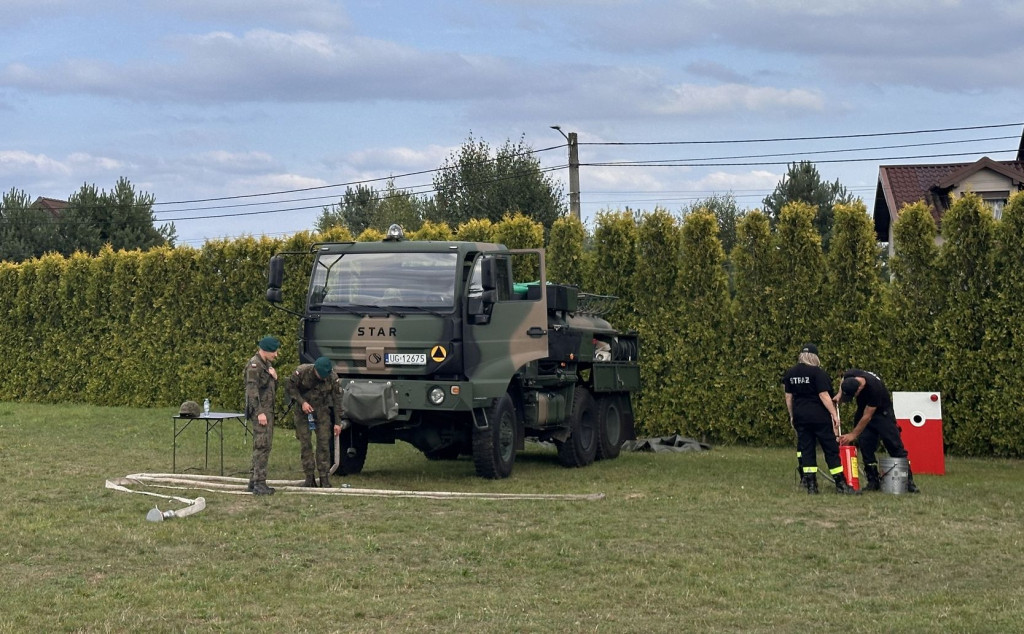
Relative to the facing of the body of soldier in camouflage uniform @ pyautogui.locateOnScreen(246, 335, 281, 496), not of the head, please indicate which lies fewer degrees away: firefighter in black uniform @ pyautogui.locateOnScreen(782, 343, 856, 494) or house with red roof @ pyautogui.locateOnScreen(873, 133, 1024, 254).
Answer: the firefighter in black uniform

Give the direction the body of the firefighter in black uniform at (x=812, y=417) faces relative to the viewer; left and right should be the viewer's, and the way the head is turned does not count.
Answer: facing away from the viewer and to the right of the viewer

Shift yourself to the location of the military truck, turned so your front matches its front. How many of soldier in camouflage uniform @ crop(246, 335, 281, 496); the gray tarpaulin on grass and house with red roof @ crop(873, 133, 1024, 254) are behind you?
2

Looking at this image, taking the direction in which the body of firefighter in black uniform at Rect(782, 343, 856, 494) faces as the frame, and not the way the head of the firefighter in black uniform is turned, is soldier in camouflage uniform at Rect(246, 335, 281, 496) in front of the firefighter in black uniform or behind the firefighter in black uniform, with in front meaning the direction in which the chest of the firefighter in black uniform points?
behind

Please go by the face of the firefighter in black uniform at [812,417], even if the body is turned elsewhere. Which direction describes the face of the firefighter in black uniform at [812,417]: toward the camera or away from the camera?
away from the camera

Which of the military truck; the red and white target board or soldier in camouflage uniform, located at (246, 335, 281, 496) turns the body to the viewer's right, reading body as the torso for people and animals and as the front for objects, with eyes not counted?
the soldier in camouflage uniform

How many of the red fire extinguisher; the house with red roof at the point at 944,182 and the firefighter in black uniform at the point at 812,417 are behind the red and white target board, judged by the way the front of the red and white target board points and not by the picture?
1

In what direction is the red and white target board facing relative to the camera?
toward the camera

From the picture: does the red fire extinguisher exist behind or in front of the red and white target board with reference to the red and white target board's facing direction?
in front

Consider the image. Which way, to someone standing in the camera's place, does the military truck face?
facing the viewer and to the left of the viewer
